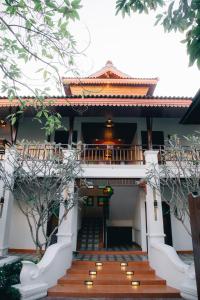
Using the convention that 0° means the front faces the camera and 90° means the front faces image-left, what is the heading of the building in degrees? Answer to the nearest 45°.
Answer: approximately 0°

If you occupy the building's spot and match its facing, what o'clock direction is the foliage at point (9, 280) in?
The foliage is roughly at 1 o'clock from the building.
